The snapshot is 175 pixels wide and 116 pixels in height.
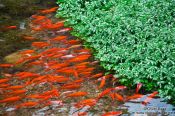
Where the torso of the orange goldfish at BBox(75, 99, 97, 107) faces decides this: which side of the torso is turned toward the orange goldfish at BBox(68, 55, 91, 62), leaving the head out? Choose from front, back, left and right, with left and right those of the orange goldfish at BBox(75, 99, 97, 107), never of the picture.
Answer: left

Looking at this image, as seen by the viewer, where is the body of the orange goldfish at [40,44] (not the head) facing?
to the viewer's right

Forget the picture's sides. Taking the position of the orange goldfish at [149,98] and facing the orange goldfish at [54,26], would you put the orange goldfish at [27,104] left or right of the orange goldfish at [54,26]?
left

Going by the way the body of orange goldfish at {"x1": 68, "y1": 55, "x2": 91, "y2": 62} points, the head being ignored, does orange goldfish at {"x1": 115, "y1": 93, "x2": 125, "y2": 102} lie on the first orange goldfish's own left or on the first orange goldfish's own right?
on the first orange goldfish's own right

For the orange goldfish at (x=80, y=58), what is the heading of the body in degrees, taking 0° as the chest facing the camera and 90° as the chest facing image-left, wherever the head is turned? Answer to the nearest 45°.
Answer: approximately 270°

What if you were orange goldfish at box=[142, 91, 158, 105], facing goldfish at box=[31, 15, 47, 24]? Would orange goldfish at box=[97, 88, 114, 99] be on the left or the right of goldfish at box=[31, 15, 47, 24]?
left
